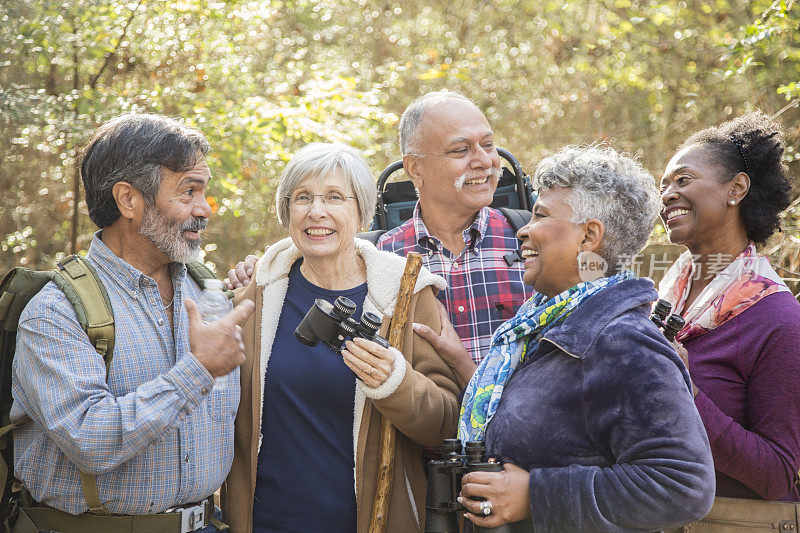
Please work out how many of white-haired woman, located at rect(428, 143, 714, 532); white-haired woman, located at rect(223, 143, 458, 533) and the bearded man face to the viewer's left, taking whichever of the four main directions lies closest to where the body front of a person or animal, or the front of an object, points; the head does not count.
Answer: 1

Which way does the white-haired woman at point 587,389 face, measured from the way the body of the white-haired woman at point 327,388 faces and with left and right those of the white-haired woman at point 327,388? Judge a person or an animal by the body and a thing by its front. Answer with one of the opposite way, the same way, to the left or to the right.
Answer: to the right

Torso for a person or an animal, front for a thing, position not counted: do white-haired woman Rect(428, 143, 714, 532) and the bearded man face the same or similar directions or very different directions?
very different directions

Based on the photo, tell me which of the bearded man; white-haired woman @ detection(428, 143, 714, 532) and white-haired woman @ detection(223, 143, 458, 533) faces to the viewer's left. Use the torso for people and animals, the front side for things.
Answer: white-haired woman @ detection(428, 143, 714, 532)

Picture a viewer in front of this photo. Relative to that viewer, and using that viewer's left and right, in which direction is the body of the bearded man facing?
facing the viewer and to the right of the viewer

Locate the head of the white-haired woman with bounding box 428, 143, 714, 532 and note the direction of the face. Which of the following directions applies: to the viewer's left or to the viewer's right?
to the viewer's left

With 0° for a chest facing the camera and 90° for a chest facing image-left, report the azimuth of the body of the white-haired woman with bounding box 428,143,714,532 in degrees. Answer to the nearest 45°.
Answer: approximately 90°

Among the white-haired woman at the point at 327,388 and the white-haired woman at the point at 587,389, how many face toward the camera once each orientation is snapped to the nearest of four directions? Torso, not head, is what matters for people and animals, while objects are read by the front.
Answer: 1
